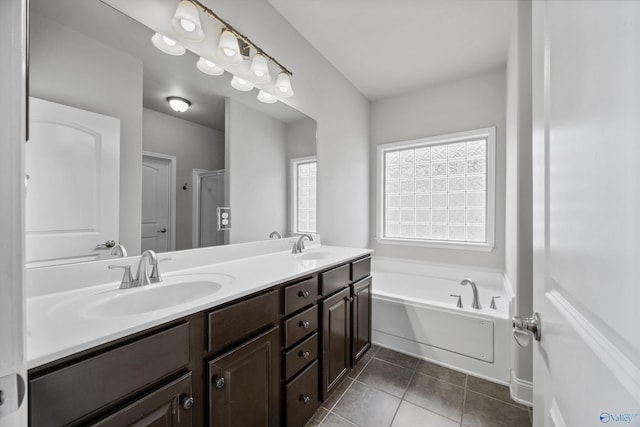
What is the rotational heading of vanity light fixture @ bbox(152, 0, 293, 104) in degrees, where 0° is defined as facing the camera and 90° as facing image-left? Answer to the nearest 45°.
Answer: approximately 315°

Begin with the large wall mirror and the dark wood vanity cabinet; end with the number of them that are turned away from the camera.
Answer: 0

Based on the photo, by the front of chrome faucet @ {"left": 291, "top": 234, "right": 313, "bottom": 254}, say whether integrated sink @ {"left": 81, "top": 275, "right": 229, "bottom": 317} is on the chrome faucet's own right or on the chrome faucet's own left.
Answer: on the chrome faucet's own right

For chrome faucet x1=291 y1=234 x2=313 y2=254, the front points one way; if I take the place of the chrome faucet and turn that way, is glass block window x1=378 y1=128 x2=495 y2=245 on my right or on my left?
on my left

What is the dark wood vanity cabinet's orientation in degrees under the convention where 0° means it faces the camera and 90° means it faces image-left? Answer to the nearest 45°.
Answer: approximately 315°

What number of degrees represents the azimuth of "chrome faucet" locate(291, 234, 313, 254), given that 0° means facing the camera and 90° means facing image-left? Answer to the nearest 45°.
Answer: approximately 315°
